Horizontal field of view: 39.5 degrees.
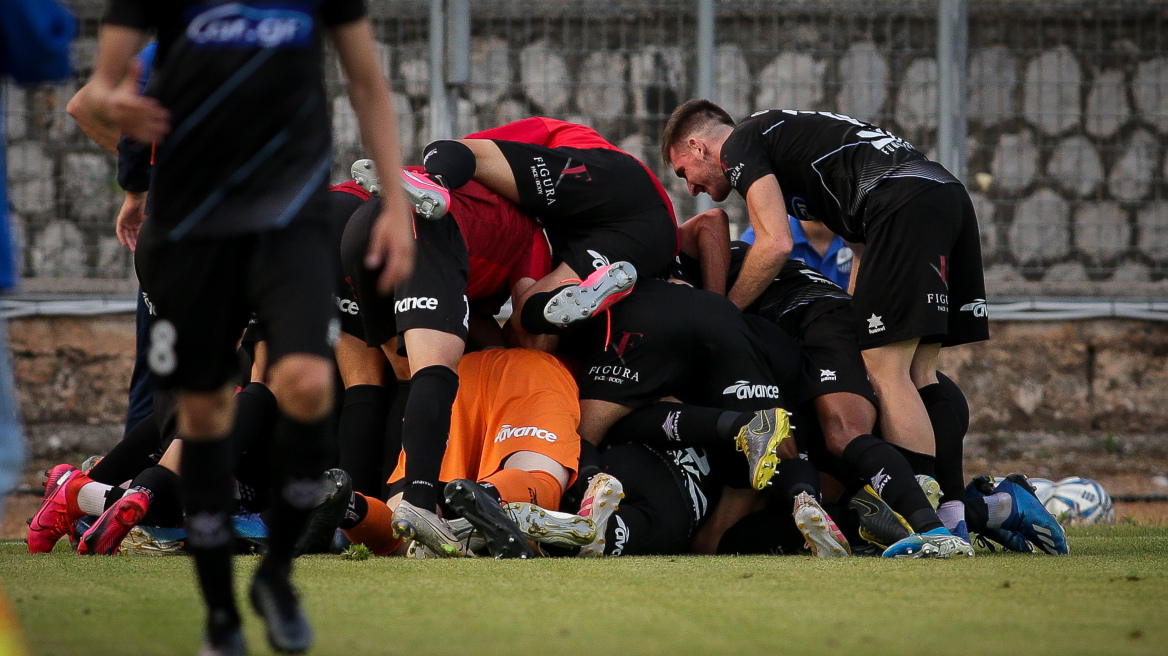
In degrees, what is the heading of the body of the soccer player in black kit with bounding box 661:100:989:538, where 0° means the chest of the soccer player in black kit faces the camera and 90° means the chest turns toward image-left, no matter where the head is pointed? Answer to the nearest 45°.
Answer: approximately 90°

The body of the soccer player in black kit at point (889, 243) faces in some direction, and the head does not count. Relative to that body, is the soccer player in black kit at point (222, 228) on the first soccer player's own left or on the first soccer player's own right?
on the first soccer player's own left

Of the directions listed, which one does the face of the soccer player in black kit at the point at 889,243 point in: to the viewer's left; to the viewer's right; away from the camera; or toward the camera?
to the viewer's left

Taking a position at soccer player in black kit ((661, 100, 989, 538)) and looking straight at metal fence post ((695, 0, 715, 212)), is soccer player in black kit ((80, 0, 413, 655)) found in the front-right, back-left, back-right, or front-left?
back-left

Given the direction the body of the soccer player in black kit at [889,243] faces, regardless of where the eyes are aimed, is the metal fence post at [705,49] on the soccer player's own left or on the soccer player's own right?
on the soccer player's own right

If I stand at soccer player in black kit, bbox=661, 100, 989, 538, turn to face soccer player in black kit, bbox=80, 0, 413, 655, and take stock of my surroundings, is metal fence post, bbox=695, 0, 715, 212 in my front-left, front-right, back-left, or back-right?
back-right
